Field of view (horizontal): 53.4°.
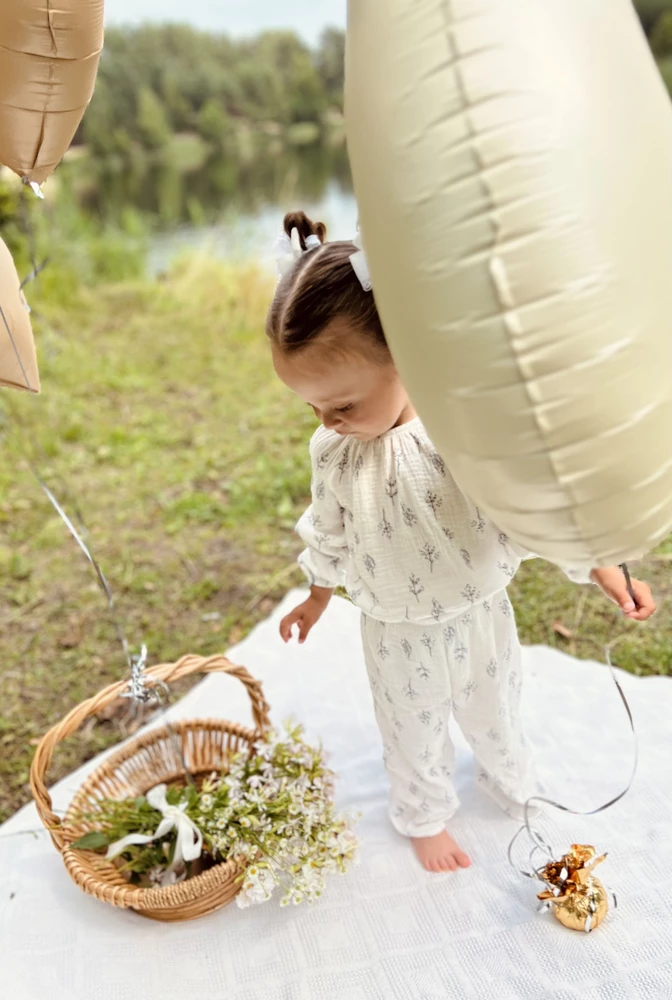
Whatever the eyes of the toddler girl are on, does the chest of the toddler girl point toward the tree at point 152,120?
no

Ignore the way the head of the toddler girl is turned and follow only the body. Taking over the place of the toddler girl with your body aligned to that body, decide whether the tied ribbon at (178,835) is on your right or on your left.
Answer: on your right

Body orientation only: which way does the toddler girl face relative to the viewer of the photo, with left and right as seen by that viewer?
facing the viewer

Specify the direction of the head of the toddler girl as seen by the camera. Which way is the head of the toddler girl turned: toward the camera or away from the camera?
toward the camera
